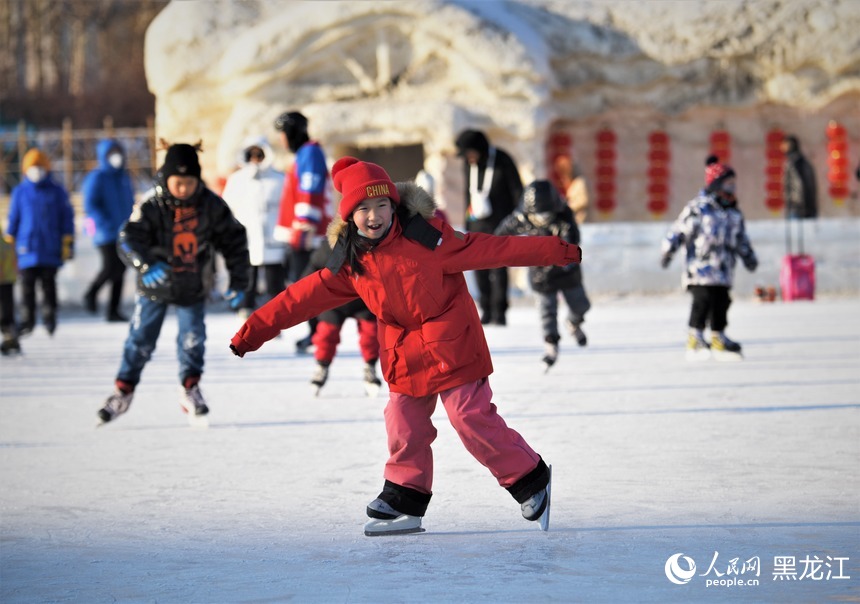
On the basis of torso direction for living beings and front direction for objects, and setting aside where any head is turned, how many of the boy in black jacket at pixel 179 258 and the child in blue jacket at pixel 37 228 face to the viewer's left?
0

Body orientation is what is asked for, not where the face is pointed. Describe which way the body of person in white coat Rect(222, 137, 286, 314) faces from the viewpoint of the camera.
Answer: toward the camera

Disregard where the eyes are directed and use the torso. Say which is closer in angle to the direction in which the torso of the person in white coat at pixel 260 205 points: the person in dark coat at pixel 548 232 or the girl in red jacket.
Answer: the girl in red jacket

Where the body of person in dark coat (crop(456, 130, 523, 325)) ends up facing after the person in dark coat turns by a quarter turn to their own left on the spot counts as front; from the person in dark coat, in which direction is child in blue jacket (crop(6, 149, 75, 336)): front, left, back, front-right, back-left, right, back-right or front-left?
back-right

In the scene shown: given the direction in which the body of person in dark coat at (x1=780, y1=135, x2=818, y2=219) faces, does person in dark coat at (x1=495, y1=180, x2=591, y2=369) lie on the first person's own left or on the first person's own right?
on the first person's own left

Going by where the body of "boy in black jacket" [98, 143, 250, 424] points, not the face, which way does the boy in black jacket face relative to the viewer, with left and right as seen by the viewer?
facing the viewer

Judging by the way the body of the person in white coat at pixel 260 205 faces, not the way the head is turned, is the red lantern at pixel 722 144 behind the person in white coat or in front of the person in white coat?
behind

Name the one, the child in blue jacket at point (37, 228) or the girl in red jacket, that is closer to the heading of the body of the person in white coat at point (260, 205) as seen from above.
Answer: the girl in red jacket

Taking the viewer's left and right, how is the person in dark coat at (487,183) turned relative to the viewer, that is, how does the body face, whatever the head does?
facing the viewer and to the left of the viewer

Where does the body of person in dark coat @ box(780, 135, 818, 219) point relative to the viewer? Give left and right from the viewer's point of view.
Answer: facing to the left of the viewer

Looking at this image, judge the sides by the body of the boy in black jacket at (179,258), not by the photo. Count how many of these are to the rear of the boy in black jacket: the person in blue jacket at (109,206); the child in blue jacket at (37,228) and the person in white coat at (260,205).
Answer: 3

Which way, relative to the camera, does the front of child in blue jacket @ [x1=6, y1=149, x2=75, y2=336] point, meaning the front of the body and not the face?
toward the camera

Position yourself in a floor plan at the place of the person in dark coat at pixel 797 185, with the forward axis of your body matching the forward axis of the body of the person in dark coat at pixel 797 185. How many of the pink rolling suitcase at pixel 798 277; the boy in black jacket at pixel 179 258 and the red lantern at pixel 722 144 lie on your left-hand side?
2
